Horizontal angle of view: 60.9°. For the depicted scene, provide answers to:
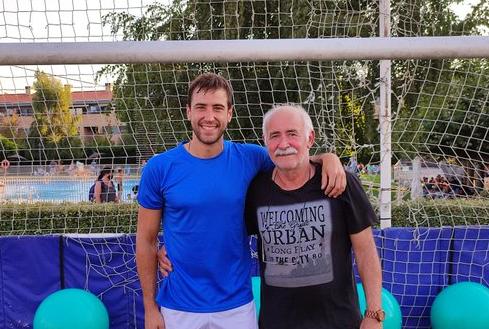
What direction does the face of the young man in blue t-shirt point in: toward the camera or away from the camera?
toward the camera

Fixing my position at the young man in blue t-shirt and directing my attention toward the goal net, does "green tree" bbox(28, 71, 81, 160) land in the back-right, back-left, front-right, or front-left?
front-left

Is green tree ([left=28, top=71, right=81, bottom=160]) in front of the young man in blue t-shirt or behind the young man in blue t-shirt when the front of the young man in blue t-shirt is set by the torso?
behind

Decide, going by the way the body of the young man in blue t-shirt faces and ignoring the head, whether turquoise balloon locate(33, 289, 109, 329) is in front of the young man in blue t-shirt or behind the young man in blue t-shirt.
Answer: behind

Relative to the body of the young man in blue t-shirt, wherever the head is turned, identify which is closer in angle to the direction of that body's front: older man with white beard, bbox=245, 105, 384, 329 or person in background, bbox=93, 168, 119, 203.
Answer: the older man with white beard

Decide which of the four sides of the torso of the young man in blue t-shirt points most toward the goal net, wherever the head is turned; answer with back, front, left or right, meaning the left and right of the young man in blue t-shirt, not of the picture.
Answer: back

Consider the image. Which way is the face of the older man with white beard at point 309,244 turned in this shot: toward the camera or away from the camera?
toward the camera

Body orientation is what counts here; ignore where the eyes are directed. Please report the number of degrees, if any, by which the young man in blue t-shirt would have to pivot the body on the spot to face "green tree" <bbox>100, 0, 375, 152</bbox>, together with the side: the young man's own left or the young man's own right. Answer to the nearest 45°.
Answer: approximately 180°

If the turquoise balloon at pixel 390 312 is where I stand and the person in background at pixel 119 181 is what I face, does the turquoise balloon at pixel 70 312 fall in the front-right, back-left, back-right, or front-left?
front-left

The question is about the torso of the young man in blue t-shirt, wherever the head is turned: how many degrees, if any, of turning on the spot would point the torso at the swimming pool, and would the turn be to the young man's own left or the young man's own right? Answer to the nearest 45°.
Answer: approximately 135° to the young man's own right

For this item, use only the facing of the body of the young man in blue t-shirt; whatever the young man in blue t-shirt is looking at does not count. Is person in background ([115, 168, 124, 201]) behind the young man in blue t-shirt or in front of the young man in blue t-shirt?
behind

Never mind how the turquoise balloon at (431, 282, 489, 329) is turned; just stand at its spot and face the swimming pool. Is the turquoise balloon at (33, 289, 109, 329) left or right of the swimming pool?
left

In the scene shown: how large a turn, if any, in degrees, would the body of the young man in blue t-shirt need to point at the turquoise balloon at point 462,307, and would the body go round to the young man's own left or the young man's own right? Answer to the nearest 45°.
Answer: approximately 135° to the young man's own left

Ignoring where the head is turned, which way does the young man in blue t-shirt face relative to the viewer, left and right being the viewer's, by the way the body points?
facing the viewer

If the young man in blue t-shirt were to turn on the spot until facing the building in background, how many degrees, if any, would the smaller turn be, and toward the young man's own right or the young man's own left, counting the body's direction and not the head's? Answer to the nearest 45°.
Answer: approximately 135° to the young man's own right
